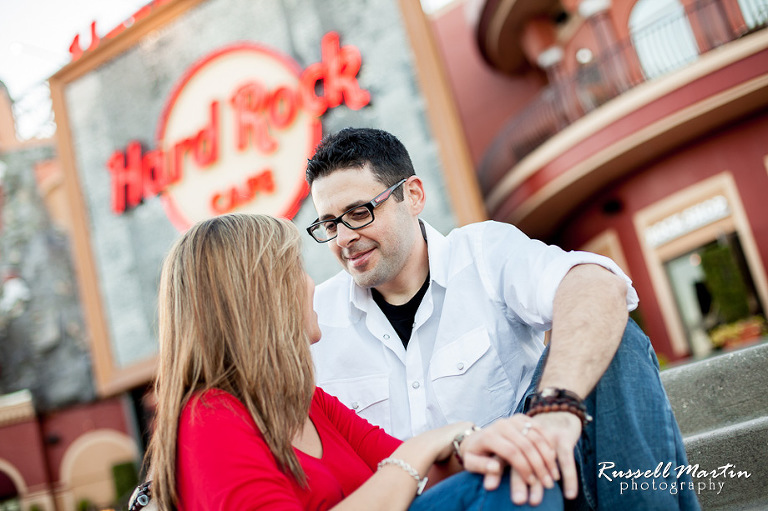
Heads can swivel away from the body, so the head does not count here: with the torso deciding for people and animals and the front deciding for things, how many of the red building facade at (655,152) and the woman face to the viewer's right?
1

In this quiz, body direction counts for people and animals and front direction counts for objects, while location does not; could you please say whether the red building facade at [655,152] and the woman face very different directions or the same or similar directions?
very different directions

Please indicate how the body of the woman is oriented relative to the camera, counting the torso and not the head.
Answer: to the viewer's right

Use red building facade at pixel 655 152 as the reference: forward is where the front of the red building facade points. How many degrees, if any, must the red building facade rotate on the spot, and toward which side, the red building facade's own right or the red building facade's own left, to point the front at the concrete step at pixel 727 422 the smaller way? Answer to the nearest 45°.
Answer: approximately 45° to the red building facade's own left

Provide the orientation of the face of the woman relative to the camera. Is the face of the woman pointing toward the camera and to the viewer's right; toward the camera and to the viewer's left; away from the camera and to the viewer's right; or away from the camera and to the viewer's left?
away from the camera and to the viewer's right

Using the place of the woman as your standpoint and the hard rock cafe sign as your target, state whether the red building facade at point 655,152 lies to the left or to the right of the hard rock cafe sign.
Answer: right

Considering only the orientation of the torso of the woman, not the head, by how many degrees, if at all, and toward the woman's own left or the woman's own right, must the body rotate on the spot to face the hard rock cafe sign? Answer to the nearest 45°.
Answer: approximately 90° to the woman's own left

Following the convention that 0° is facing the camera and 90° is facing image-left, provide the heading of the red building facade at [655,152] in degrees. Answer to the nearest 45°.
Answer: approximately 45°
